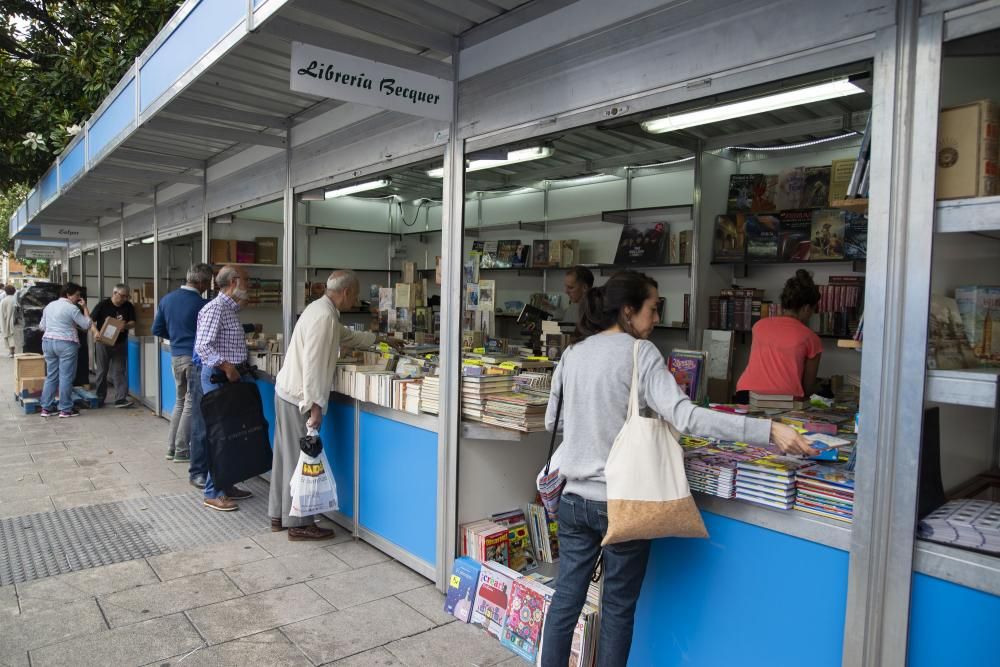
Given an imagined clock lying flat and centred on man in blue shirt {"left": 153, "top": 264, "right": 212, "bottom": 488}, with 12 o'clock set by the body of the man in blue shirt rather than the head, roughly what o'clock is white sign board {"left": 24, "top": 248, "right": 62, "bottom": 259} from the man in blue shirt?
The white sign board is roughly at 10 o'clock from the man in blue shirt.

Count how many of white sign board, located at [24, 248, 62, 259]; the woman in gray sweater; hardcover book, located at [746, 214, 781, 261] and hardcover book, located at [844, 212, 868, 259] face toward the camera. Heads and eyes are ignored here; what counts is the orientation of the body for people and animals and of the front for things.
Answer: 3

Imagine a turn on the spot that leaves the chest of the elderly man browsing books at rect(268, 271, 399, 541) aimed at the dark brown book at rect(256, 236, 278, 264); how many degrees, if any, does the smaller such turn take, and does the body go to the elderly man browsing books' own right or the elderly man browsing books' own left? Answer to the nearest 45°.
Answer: approximately 90° to the elderly man browsing books' own left

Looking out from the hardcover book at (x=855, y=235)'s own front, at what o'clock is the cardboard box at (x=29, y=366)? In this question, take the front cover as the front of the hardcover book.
The cardboard box is roughly at 3 o'clock from the hardcover book.

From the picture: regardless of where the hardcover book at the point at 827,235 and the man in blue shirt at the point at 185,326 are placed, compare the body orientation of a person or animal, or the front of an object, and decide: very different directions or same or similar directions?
very different directions

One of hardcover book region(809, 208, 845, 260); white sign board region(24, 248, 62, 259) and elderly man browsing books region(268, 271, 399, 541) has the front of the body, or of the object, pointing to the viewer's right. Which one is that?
the elderly man browsing books

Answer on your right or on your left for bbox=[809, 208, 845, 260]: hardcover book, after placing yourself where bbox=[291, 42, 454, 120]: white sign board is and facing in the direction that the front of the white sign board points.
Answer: on your left

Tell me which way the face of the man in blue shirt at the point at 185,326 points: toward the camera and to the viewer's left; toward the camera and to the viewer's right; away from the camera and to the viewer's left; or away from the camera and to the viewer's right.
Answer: away from the camera and to the viewer's right

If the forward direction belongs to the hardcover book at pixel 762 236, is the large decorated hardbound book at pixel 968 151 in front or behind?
in front

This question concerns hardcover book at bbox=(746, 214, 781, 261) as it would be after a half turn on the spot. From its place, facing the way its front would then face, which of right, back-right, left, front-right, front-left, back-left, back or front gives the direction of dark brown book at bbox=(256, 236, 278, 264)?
left

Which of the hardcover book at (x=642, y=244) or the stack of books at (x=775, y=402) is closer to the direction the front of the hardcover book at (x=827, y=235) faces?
the stack of books

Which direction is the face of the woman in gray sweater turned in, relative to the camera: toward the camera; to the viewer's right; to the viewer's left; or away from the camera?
to the viewer's right
